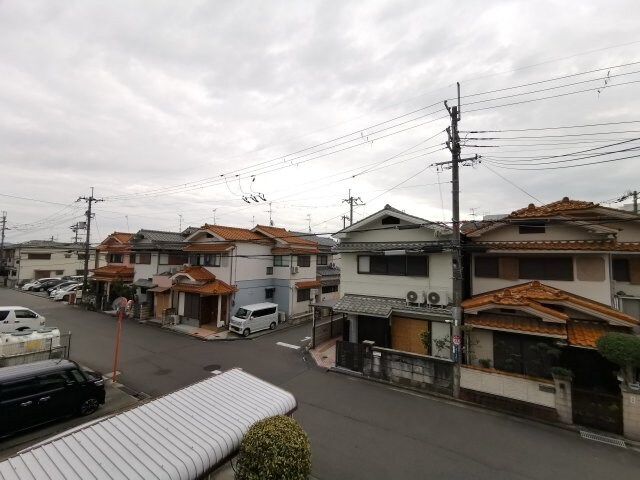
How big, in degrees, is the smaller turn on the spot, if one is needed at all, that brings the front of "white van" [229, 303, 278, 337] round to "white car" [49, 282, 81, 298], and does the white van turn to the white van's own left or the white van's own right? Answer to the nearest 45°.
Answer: approximately 90° to the white van's own right

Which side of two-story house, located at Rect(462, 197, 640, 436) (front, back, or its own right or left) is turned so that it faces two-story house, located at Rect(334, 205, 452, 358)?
right

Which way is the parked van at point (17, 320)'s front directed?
to the viewer's right

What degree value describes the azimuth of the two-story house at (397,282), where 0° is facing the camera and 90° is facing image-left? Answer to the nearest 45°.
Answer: approximately 0°

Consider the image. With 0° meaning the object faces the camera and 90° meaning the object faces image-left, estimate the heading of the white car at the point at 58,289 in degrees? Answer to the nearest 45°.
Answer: approximately 45°

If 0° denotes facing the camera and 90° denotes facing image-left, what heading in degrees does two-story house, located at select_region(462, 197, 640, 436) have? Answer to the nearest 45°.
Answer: approximately 0°

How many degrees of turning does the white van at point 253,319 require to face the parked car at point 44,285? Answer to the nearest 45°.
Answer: approximately 90° to its right

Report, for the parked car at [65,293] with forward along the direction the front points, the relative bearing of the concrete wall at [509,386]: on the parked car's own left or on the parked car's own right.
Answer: on the parked car's own left

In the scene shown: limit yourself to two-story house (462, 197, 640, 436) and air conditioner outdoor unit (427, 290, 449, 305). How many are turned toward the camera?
2

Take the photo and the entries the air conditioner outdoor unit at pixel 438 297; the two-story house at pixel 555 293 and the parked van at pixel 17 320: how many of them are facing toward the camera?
2
